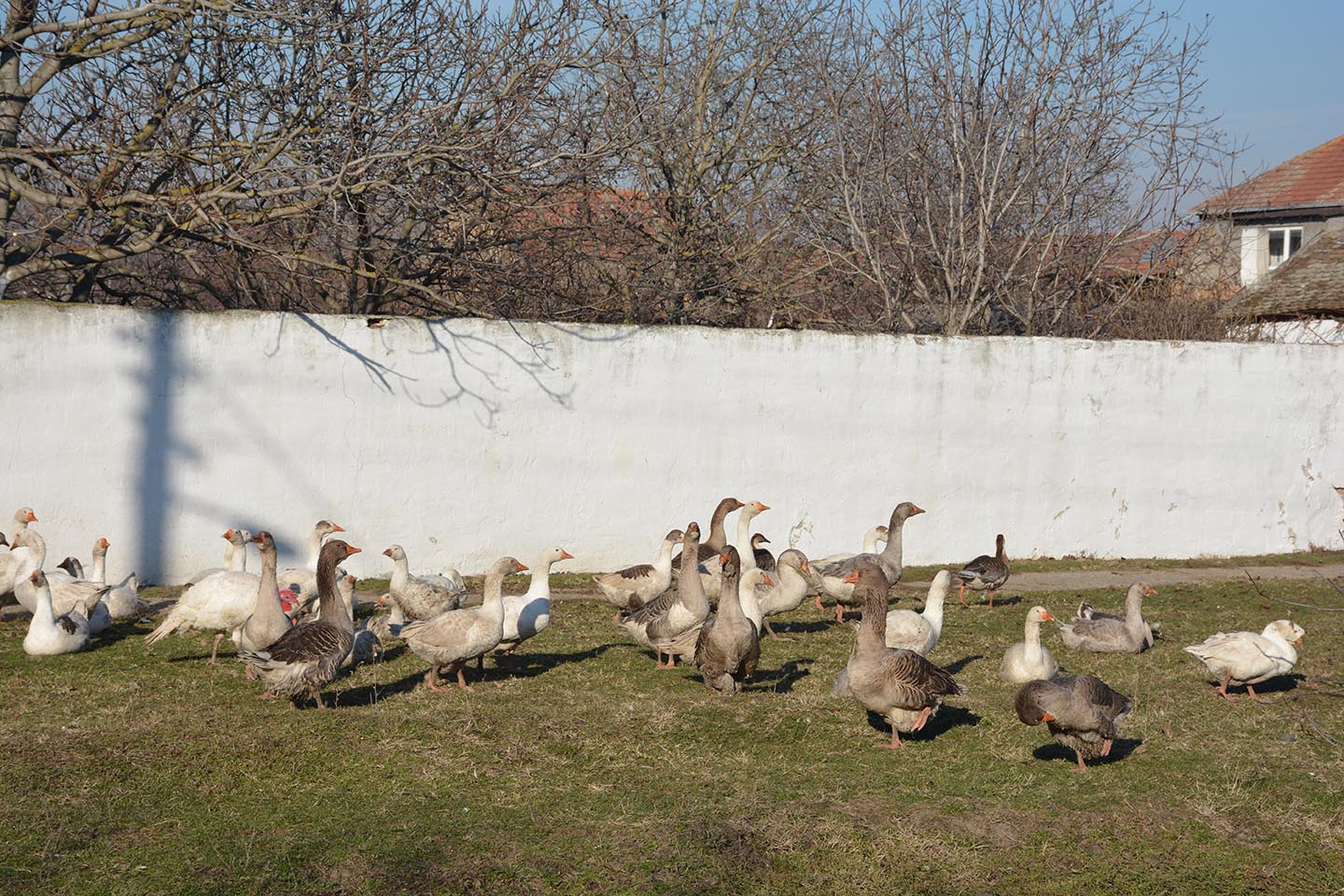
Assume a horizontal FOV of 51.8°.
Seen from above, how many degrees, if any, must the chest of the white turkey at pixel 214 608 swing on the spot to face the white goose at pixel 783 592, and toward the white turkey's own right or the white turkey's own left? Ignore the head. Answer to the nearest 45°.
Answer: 0° — it already faces it

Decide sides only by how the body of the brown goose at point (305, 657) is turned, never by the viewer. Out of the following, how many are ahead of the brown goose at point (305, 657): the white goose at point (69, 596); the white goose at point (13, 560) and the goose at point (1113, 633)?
1

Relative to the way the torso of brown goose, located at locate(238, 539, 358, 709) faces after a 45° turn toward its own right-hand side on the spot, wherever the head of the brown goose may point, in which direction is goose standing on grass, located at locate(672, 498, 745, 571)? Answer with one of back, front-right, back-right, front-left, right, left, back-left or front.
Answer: left

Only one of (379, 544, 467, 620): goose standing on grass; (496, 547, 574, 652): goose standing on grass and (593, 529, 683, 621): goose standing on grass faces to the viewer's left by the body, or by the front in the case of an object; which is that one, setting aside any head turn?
(379, 544, 467, 620): goose standing on grass

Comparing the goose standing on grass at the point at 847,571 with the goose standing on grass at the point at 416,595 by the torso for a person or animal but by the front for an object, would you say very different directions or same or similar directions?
very different directions

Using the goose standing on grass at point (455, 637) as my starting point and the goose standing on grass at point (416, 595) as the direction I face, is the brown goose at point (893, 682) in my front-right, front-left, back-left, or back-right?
back-right

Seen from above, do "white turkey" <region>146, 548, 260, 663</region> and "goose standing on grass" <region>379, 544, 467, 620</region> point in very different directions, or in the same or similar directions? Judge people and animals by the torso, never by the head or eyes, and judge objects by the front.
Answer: very different directions

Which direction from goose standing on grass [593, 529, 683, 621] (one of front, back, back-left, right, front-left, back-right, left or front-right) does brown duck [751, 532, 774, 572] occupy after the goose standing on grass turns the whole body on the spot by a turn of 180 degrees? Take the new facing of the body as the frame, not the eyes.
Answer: back-right

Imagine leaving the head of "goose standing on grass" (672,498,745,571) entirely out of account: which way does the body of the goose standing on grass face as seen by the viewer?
to the viewer's right

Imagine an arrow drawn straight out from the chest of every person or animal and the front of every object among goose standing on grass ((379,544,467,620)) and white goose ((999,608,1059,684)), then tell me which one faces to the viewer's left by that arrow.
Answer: the goose standing on grass

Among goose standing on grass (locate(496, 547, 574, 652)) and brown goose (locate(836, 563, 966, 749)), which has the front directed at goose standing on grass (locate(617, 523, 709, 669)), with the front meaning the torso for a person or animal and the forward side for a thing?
goose standing on grass (locate(496, 547, 574, 652))

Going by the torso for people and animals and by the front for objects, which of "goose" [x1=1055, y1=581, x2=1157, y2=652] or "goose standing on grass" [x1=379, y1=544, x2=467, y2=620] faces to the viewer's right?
"goose" [x1=1055, y1=581, x2=1157, y2=652]

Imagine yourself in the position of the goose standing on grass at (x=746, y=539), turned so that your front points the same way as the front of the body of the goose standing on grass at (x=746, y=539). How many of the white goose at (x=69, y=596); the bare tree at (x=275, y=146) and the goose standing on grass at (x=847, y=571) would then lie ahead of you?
1

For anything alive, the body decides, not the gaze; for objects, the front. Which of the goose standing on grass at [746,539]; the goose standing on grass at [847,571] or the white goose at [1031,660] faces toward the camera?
the white goose

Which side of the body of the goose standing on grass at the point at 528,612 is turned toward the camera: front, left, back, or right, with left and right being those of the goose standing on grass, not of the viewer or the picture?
right

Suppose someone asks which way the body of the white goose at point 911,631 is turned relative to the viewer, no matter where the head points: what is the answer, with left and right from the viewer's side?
facing to the right of the viewer

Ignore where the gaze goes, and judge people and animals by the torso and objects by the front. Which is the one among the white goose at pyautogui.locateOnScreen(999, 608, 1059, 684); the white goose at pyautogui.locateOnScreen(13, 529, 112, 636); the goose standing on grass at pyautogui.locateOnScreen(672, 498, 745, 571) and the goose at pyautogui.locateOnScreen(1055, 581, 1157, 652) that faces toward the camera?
the white goose at pyautogui.locateOnScreen(999, 608, 1059, 684)

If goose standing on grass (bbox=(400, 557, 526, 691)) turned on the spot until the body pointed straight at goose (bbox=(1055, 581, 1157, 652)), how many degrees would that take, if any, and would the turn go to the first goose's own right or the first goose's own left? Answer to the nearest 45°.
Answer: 0° — it already faces it

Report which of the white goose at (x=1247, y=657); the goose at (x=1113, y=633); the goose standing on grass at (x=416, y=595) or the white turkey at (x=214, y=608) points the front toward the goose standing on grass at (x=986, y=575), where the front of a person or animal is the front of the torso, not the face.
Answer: the white turkey at (x=214, y=608)

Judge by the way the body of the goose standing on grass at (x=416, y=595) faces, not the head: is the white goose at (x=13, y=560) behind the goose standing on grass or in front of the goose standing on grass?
in front

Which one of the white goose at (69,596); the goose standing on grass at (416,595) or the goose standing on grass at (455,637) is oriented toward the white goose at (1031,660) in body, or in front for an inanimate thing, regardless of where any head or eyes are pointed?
the goose standing on grass at (455,637)
